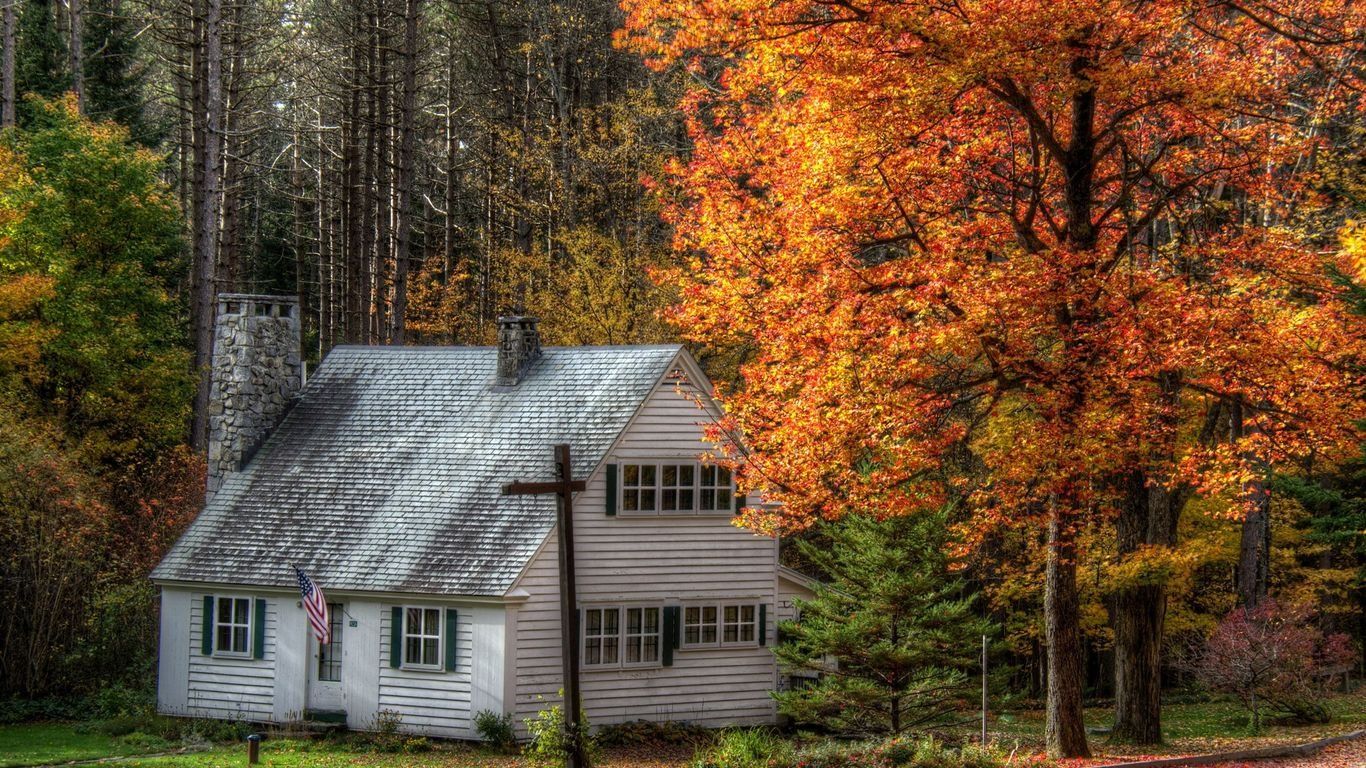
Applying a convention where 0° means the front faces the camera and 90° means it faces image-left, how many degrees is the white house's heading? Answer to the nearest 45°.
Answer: approximately 45°

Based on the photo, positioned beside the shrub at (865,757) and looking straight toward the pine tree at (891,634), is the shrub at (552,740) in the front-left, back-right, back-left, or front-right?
front-left

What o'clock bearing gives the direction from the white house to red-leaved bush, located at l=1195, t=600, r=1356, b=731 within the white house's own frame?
The red-leaved bush is roughly at 8 o'clock from the white house.

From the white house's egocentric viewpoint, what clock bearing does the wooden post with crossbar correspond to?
The wooden post with crossbar is roughly at 10 o'clock from the white house.

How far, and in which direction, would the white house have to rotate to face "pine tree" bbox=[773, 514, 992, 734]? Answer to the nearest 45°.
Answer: approximately 135° to its left

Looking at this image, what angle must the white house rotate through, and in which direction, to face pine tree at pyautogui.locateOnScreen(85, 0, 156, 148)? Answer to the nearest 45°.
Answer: approximately 90° to its right

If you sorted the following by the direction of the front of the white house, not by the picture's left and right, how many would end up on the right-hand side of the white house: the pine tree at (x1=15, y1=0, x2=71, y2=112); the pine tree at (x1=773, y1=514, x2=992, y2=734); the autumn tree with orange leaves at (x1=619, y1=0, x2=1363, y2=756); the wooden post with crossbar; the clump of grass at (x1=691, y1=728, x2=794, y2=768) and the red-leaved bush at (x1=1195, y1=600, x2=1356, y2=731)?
1

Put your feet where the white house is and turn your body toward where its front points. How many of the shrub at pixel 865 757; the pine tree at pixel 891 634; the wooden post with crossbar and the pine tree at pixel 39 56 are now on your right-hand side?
1

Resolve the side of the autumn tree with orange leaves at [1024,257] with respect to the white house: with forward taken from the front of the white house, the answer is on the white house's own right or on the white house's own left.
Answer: on the white house's own left

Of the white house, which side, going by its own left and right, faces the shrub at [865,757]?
left

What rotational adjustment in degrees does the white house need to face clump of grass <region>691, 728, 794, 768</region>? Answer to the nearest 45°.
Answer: approximately 45° to its left
